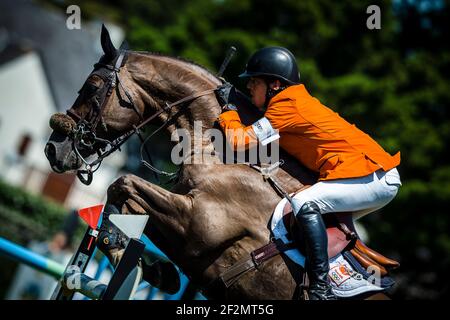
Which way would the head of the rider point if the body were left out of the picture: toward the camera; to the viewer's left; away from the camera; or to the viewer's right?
to the viewer's left

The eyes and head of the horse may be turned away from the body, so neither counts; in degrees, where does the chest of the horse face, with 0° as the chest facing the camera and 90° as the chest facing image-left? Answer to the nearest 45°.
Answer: approximately 90°

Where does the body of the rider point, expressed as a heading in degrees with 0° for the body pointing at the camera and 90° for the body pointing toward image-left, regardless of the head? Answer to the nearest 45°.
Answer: approximately 90°
